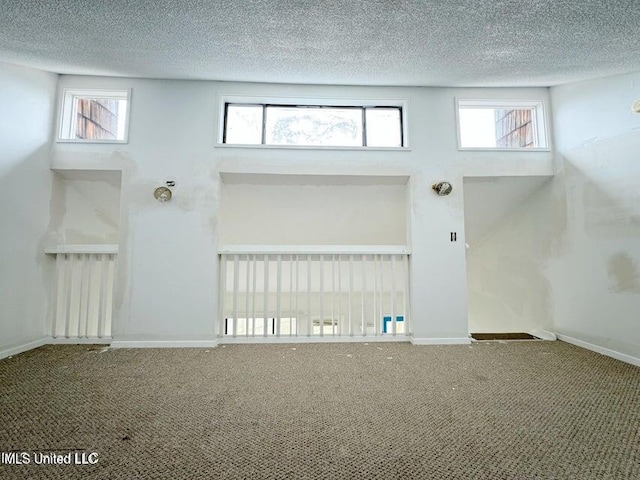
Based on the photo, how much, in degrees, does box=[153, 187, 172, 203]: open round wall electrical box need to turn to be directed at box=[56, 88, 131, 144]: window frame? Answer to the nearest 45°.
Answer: approximately 135° to its right

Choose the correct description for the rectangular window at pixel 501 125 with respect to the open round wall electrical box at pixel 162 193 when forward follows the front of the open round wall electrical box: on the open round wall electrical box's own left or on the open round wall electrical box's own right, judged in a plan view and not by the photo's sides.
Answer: on the open round wall electrical box's own left

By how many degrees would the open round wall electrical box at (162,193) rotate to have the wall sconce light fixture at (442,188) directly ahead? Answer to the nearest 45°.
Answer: approximately 45° to its left

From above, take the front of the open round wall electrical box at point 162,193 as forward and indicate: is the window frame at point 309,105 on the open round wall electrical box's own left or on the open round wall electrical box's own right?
on the open round wall electrical box's own left

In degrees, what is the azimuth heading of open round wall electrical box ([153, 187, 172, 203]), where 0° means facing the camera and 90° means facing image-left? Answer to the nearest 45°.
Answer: approximately 0°

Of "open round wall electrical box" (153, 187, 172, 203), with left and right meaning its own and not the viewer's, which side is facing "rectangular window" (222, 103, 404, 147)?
left

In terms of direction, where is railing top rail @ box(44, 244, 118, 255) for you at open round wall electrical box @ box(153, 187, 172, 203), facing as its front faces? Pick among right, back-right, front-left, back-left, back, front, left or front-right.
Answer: back-right
